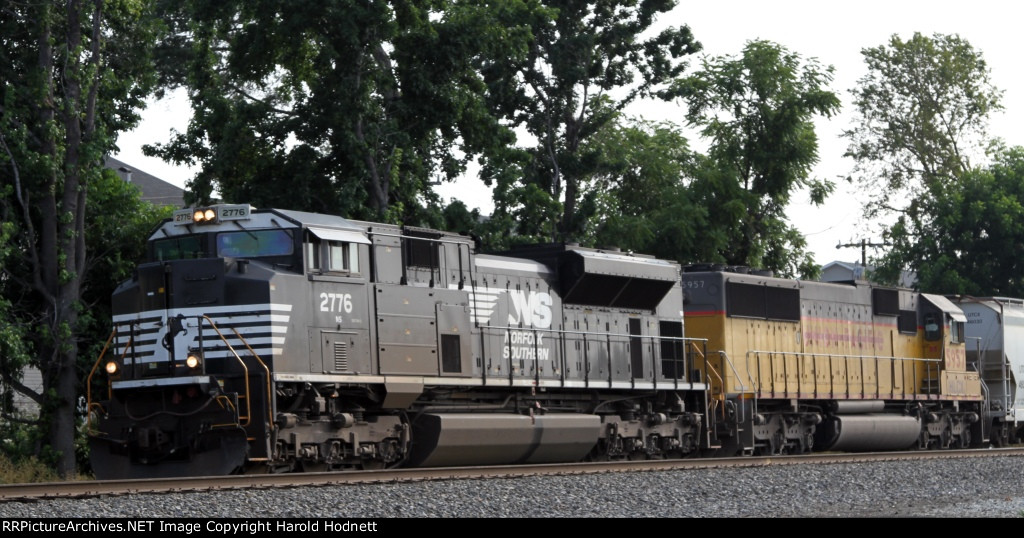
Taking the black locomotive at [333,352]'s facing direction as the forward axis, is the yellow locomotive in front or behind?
behind

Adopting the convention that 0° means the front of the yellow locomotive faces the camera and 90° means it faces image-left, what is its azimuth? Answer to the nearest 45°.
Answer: approximately 225°

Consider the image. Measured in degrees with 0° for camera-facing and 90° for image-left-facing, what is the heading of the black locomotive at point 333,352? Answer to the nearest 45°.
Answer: approximately 45°

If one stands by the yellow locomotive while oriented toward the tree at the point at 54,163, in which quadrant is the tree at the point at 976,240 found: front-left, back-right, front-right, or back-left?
back-right

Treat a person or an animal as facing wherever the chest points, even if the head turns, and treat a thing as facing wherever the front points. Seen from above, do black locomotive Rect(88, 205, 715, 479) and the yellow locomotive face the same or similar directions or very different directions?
very different directions

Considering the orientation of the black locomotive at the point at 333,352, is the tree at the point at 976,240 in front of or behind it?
behind
